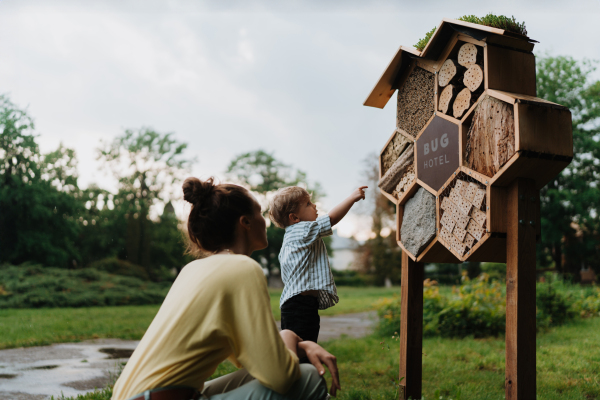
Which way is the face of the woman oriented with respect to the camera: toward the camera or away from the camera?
away from the camera

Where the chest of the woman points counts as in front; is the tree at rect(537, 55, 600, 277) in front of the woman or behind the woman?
in front

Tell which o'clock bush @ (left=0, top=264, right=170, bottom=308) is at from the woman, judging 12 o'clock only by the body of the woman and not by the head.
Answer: The bush is roughly at 10 o'clock from the woman.

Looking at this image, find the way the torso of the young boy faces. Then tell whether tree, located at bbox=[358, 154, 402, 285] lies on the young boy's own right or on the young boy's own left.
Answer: on the young boy's own left

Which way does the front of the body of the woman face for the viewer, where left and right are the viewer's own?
facing away from the viewer and to the right of the viewer

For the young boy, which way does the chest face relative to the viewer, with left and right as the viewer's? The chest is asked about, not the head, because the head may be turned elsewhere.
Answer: facing to the right of the viewer

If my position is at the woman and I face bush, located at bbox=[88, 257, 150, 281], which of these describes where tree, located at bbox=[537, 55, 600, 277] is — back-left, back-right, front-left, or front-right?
front-right

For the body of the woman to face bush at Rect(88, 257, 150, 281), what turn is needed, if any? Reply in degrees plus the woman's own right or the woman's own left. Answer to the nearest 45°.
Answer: approximately 45° to the woman's own left

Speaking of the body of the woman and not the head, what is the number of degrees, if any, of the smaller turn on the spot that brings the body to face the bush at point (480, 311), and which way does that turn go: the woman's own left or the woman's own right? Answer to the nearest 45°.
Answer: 0° — they already face it

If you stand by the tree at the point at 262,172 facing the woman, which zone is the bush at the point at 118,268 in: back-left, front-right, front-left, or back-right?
front-right

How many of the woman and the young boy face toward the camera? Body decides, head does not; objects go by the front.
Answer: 0

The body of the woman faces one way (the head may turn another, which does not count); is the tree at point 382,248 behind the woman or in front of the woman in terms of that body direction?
in front
